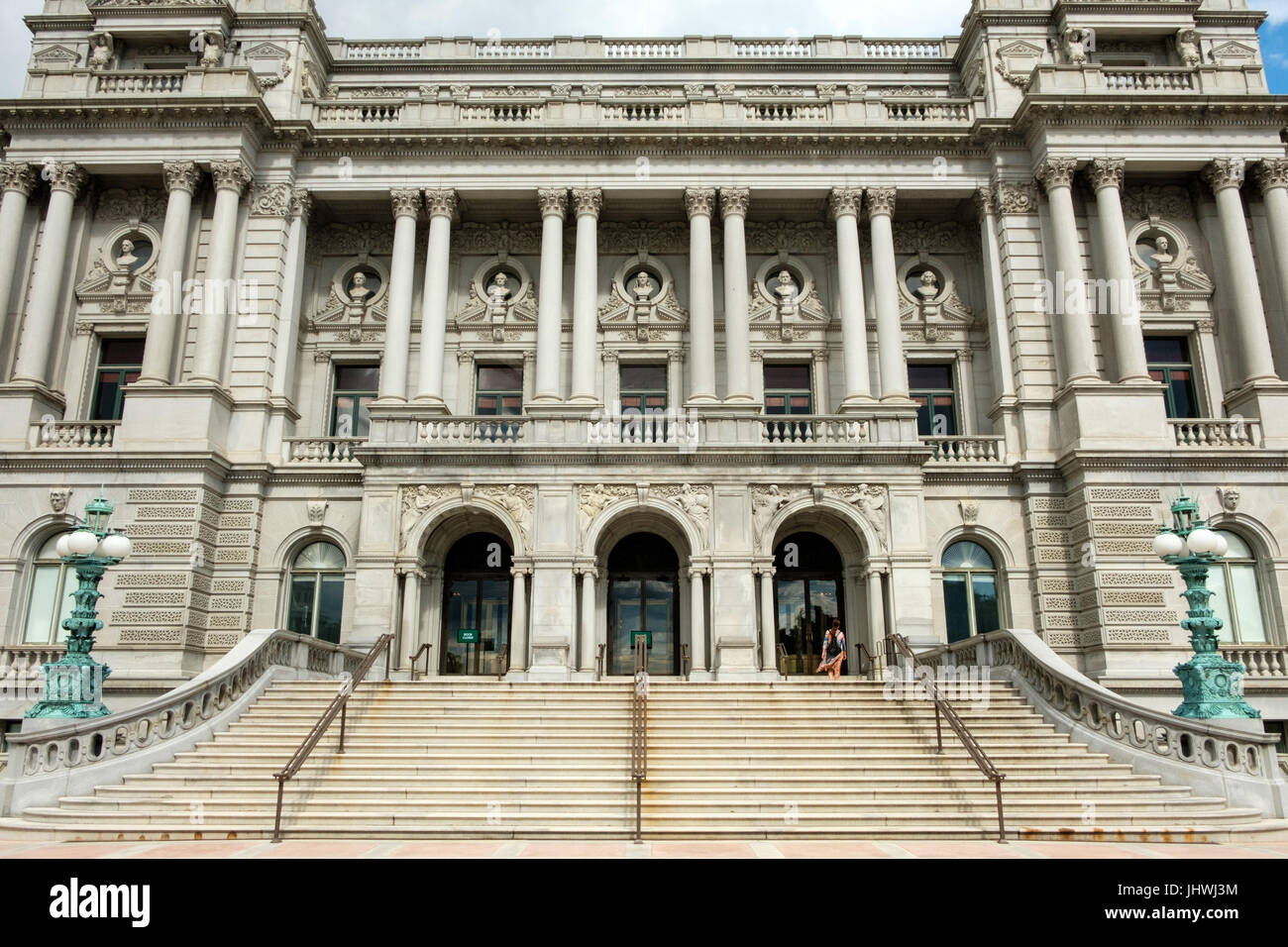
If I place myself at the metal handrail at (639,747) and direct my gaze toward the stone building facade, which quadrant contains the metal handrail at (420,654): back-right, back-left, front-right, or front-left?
front-left

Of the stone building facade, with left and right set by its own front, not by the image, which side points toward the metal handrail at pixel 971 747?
front

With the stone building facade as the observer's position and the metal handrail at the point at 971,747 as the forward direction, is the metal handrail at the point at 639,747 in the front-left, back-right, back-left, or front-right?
front-right

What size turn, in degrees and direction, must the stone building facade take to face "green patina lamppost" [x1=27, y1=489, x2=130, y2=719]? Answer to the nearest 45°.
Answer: approximately 45° to its right

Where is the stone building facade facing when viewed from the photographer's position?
facing the viewer

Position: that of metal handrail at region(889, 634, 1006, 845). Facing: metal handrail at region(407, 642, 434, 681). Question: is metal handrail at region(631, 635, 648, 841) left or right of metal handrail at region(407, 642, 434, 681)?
left

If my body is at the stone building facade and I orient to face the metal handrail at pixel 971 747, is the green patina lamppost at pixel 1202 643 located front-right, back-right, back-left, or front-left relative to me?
front-left

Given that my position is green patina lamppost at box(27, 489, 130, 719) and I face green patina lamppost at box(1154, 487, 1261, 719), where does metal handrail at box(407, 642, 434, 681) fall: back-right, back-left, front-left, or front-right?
front-left

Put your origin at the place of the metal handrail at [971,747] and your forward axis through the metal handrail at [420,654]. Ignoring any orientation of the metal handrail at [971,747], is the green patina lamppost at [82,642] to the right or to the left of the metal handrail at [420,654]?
left
